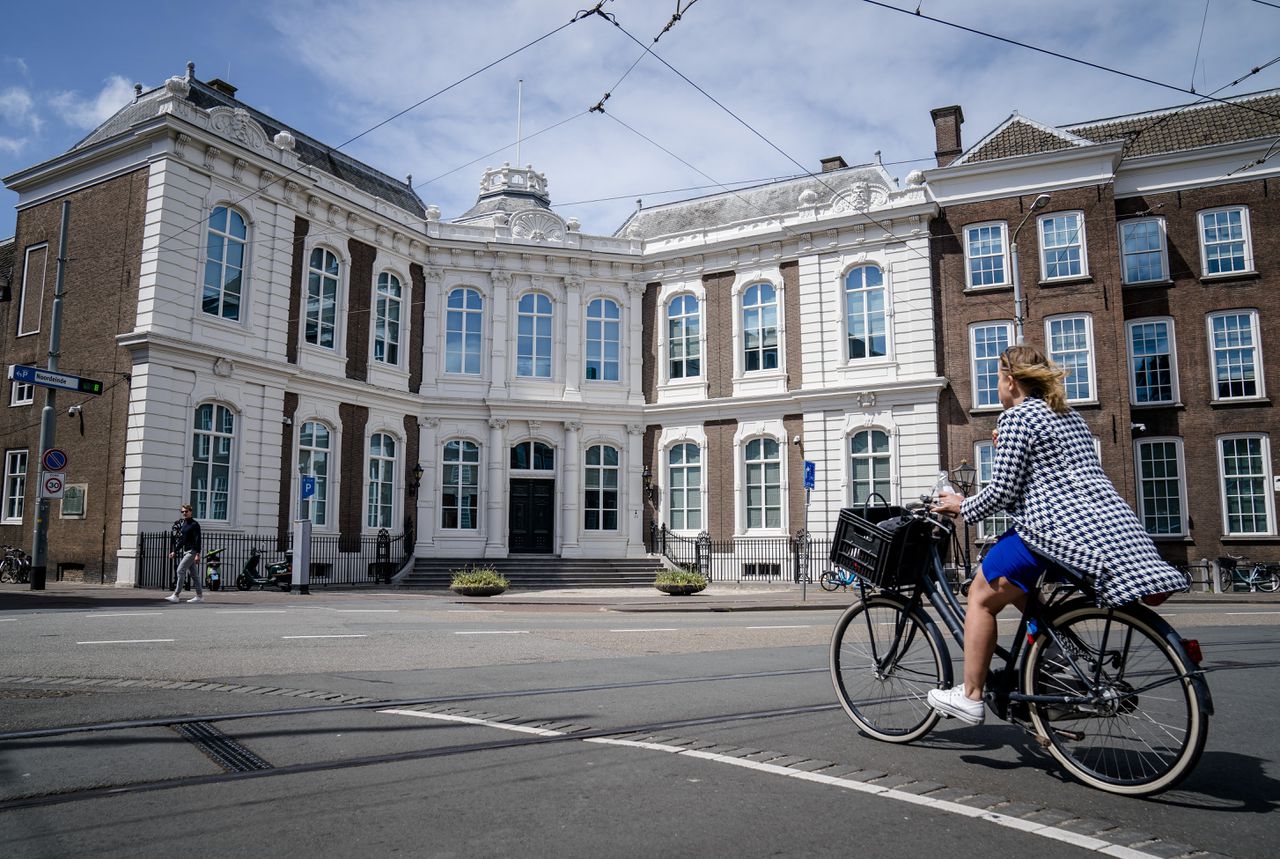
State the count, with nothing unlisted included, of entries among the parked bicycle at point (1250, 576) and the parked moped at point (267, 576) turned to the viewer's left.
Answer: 2

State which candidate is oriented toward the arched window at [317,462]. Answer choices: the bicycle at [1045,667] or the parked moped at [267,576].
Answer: the bicycle

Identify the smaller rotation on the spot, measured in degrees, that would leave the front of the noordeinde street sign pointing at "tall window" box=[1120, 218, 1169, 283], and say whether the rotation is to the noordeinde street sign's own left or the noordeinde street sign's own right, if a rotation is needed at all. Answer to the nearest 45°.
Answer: approximately 45° to the noordeinde street sign's own left

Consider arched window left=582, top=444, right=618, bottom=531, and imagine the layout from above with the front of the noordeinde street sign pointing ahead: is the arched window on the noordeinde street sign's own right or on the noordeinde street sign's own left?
on the noordeinde street sign's own left

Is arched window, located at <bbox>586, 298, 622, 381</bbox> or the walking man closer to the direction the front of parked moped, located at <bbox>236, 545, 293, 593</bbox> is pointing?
the walking man

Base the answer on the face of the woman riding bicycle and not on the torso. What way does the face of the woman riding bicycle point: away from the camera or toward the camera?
away from the camera

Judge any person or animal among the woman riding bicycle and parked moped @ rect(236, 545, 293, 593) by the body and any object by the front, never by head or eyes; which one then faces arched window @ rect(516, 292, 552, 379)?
the woman riding bicycle

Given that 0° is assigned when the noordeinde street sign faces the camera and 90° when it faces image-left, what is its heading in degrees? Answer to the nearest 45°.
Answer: approximately 315°

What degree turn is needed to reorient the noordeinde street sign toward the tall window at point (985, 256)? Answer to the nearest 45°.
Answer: approximately 45° to its left

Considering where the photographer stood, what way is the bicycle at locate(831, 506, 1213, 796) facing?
facing away from the viewer and to the left of the viewer

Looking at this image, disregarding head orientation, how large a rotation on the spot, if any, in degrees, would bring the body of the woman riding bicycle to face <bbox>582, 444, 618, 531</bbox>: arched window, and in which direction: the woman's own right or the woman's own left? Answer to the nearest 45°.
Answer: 0° — they already face it

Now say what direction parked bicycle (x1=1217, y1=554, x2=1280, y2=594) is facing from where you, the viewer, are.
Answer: facing to the left of the viewer

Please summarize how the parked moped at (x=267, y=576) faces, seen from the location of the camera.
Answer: facing to the left of the viewer

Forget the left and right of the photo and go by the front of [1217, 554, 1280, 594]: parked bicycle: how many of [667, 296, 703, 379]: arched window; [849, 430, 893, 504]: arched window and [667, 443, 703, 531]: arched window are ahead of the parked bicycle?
3

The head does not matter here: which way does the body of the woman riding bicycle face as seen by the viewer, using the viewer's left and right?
facing away from the viewer and to the left of the viewer

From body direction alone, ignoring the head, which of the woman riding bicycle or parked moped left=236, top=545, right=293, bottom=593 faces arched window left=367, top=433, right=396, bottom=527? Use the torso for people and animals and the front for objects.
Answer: the woman riding bicycle
